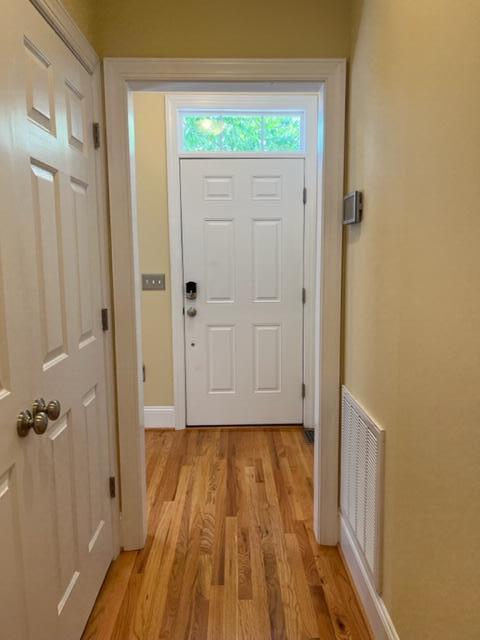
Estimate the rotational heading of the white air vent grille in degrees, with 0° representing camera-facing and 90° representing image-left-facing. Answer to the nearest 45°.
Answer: approximately 90°

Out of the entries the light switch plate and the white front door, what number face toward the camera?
2

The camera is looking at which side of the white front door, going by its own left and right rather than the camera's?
front

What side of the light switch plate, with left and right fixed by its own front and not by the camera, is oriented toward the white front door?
left

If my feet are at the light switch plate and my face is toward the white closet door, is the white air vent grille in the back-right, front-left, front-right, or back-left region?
front-left

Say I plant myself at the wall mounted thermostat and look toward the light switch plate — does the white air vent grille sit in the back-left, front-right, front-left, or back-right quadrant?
back-left

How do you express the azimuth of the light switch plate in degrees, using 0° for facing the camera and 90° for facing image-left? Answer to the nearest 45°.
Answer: approximately 0°

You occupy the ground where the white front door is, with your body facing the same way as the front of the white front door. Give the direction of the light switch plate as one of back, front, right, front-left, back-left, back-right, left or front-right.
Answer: right

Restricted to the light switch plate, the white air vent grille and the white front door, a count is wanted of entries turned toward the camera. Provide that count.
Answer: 2

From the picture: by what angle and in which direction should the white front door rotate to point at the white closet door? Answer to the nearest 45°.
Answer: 0° — it already faces it

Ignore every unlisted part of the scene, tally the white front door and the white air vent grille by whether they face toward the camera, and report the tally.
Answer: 1

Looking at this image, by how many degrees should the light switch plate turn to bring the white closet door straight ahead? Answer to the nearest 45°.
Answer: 0° — it already faces it

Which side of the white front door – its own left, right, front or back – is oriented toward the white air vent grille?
front

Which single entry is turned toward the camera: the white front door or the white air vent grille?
the white front door
